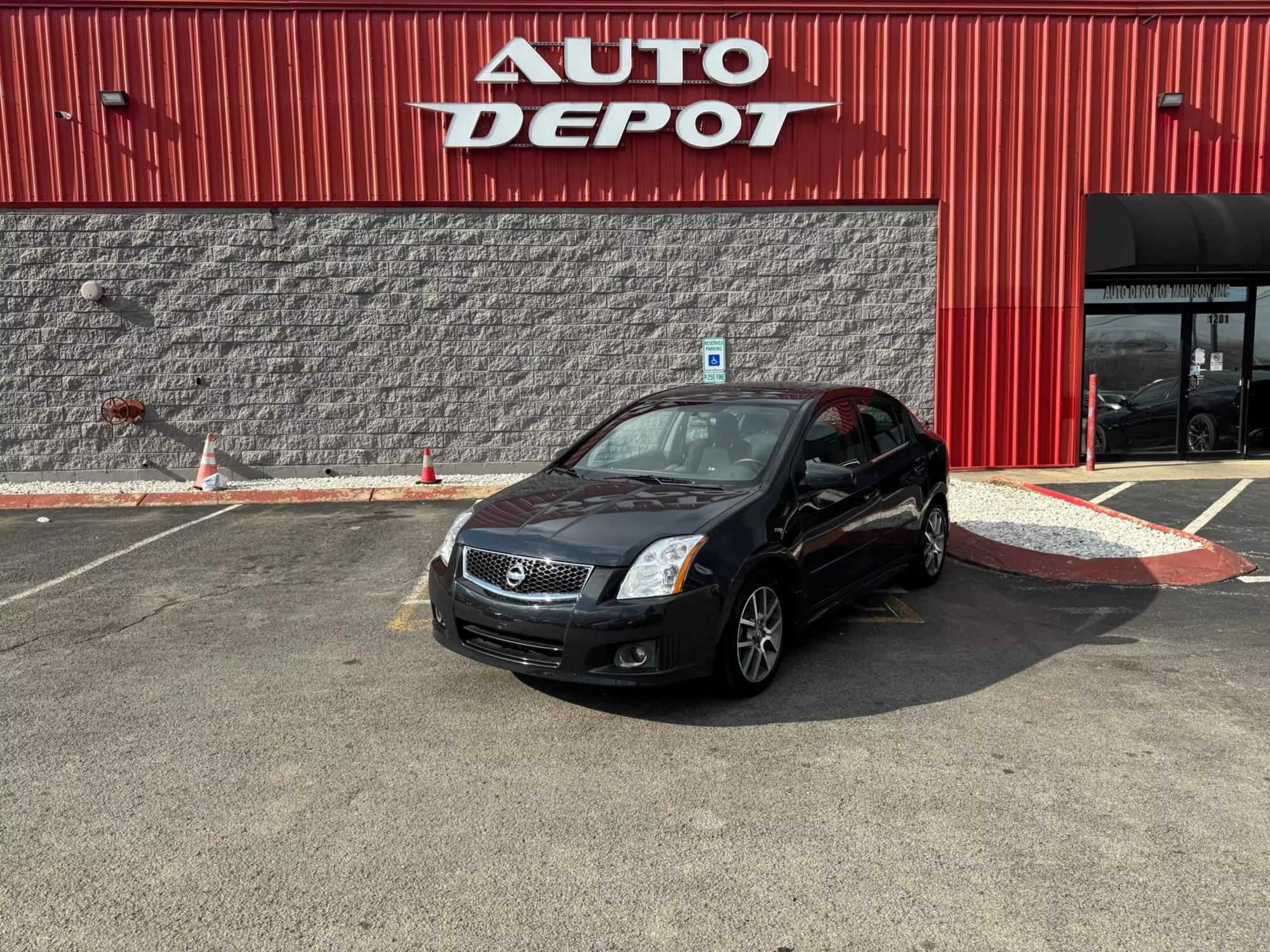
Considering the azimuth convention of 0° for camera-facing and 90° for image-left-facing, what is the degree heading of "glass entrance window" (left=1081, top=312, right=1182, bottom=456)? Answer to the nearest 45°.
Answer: approximately 0°

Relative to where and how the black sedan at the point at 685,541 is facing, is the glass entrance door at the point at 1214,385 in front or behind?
behind

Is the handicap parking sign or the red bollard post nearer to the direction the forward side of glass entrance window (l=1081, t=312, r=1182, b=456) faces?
the red bollard post

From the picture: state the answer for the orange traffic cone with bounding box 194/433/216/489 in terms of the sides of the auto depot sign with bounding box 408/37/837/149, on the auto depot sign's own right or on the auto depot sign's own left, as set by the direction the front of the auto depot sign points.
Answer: on the auto depot sign's own right

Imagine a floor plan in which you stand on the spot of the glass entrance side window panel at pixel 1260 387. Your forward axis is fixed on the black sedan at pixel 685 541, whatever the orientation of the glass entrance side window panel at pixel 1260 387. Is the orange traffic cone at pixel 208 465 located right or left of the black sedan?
right

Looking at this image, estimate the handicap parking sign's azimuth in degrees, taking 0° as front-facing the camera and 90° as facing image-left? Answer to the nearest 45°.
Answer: approximately 0°

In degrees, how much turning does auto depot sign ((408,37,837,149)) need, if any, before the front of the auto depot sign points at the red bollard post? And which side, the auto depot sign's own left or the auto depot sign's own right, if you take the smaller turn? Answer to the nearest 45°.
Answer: approximately 90° to the auto depot sign's own left

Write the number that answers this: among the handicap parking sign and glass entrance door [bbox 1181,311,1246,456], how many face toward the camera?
2

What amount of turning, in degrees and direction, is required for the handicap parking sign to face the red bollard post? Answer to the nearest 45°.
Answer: approximately 90° to its left

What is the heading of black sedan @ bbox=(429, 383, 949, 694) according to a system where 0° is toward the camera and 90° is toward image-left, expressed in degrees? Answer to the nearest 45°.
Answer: approximately 45°
